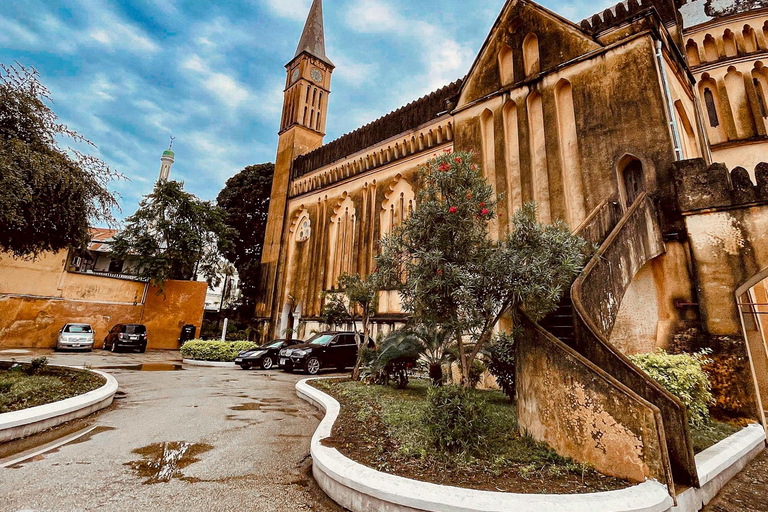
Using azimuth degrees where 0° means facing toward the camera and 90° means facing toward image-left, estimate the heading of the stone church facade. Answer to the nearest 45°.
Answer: approximately 45°

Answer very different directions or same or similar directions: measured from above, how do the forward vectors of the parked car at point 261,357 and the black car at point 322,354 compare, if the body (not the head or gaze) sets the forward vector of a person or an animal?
same or similar directions

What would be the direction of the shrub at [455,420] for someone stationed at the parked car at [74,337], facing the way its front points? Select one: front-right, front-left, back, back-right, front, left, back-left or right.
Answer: front

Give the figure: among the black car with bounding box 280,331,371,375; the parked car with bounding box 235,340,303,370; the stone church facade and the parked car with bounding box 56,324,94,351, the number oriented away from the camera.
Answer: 0

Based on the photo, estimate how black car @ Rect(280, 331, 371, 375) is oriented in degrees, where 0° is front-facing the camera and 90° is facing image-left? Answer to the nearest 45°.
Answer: approximately 45°

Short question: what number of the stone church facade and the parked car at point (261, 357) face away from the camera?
0

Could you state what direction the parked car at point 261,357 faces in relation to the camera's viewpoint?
facing the viewer and to the left of the viewer

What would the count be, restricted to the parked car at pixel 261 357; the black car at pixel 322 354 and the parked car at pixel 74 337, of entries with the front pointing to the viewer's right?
0

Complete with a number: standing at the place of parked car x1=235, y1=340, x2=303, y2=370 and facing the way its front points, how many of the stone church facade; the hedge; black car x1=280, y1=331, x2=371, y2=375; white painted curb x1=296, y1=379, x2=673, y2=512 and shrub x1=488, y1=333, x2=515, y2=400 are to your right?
1

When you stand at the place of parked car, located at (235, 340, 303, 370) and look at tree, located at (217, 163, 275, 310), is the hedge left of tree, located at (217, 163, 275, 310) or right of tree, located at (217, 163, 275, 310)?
left

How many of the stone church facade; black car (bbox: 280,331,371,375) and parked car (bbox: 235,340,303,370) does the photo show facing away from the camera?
0

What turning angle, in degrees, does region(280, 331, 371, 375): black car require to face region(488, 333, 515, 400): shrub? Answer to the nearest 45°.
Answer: approximately 90° to its left

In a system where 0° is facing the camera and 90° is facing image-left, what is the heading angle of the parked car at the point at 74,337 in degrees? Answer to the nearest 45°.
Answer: approximately 0°
